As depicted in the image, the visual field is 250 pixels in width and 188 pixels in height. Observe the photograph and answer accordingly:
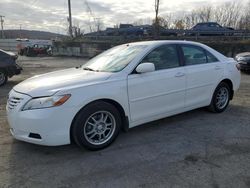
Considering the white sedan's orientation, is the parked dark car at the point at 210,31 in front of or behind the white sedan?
behind

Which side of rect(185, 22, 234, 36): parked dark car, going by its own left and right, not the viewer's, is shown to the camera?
left
